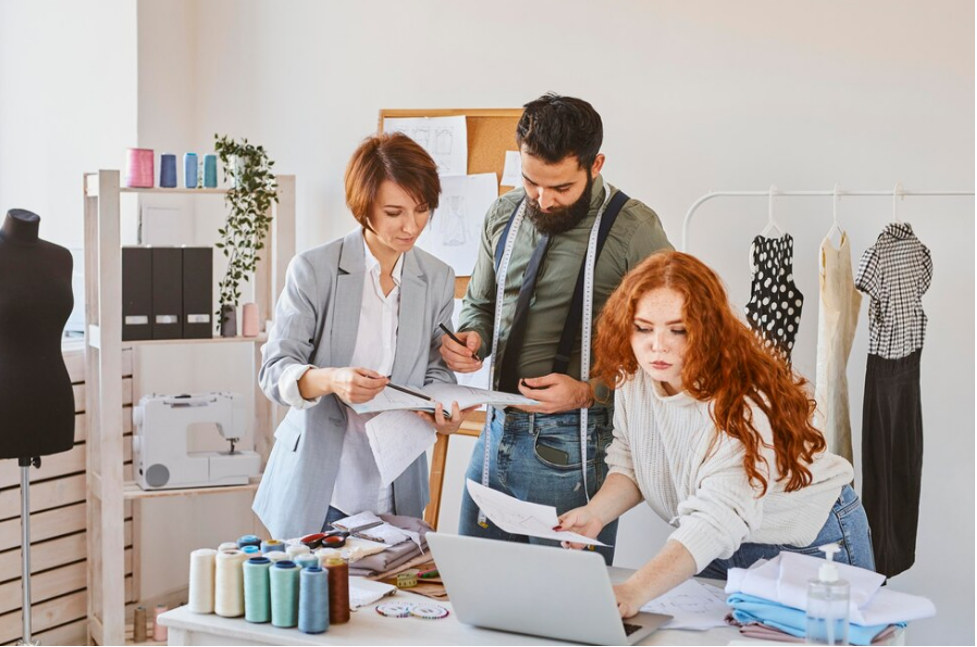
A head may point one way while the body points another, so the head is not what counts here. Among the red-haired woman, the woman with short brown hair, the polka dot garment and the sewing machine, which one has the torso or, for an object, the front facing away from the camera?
the sewing machine

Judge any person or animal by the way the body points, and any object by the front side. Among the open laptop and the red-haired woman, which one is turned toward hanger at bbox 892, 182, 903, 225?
the open laptop

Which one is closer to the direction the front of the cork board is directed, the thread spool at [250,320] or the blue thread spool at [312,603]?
the blue thread spool

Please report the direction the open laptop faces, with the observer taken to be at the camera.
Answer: facing away from the viewer and to the right of the viewer

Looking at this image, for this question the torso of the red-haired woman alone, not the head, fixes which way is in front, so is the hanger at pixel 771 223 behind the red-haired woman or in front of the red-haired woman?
behind

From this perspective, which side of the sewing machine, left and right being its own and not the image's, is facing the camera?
back

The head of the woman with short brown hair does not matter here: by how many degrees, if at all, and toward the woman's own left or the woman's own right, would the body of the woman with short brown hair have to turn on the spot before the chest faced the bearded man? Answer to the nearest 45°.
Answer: approximately 45° to the woman's own left

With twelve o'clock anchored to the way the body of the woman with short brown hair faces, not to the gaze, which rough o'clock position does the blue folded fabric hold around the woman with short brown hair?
The blue folded fabric is roughly at 12 o'clock from the woman with short brown hair.

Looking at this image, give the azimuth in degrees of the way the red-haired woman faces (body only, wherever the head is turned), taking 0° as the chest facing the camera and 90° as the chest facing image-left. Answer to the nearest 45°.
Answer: approximately 45°

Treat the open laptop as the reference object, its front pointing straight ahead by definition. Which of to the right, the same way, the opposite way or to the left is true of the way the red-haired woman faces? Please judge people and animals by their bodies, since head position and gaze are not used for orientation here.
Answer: the opposite way
